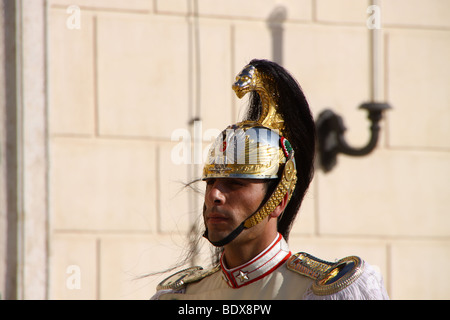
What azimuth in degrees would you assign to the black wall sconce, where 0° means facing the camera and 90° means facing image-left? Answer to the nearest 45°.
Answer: approximately 315°
